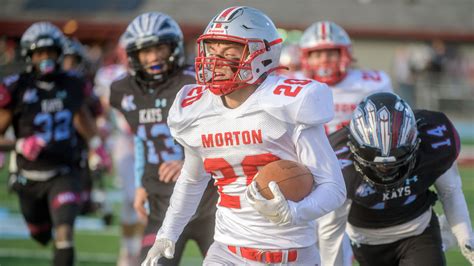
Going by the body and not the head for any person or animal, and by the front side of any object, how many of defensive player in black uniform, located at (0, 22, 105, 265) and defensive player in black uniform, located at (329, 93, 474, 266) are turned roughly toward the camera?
2

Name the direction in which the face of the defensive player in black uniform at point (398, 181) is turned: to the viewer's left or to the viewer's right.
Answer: to the viewer's left

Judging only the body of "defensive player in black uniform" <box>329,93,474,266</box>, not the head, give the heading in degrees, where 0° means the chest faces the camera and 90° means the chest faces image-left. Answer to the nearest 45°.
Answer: approximately 0°

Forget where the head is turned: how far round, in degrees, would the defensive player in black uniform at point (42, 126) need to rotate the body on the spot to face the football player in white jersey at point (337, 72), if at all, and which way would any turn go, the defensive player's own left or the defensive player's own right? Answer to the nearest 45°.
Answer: approximately 90° to the defensive player's own left
